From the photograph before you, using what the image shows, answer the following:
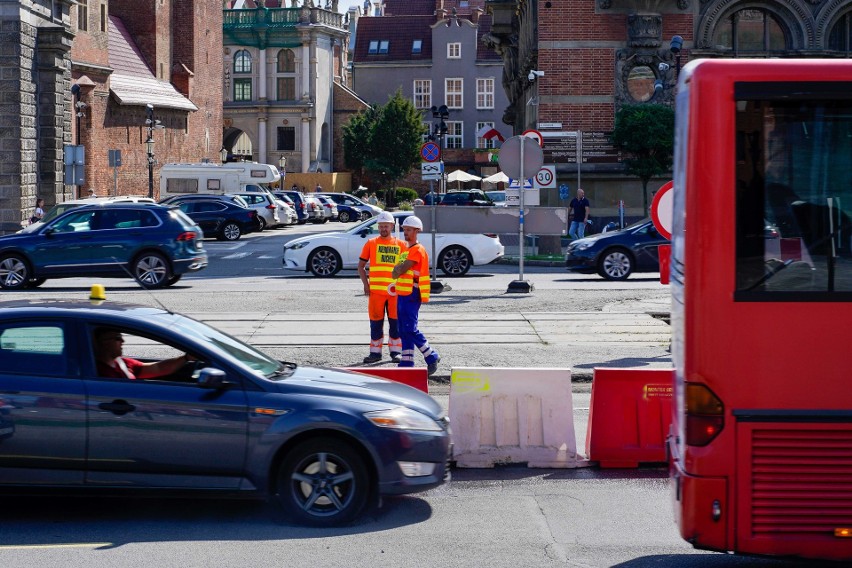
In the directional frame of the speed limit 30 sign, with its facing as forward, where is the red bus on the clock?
The red bus is roughly at 12 o'clock from the speed limit 30 sign.

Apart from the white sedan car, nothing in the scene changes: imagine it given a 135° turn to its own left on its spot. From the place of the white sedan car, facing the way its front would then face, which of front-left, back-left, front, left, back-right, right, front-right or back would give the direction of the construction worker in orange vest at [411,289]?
front-right

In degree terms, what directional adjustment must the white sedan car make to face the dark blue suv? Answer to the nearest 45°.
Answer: approximately 45° to its left

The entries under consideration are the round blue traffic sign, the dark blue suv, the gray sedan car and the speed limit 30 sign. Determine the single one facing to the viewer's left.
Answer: the dark blue suv

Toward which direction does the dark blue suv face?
to the viewer's left

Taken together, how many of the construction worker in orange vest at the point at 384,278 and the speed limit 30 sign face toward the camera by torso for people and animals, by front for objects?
2

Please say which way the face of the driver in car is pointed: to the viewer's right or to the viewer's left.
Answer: to the viewer's right

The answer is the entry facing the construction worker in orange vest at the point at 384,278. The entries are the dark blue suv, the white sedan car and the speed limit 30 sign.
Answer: the speed limit 30 sign

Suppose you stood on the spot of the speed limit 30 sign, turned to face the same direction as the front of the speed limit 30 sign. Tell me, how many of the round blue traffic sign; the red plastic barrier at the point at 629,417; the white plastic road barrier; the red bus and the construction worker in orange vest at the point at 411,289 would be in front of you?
4

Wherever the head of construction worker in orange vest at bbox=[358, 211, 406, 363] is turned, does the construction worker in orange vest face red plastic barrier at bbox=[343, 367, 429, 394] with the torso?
yes

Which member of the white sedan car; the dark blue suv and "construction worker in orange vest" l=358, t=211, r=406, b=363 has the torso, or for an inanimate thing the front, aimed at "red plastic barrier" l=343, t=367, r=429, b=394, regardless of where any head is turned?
the construction worker in orange vest

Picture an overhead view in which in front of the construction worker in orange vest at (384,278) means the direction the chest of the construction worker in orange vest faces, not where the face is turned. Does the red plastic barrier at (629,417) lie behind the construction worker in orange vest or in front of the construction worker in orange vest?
in front

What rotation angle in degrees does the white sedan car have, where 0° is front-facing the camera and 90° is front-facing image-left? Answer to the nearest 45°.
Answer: approximately 90°
